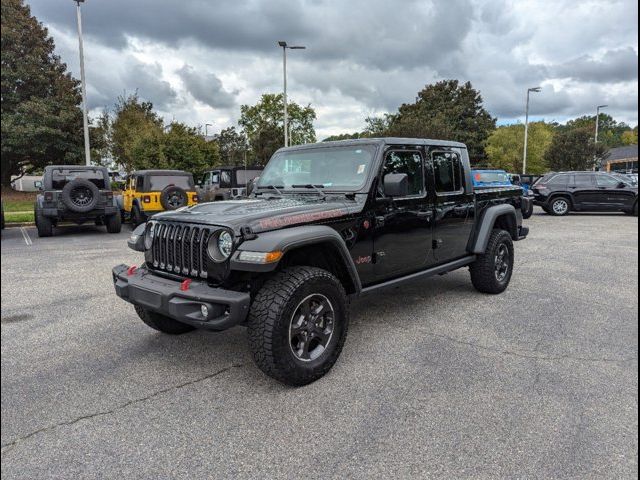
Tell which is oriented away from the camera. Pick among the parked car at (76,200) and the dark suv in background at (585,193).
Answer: the parked car

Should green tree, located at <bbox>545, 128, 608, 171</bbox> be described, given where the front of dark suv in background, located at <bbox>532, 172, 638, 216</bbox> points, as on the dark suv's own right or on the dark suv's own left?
on the dark suv's own left

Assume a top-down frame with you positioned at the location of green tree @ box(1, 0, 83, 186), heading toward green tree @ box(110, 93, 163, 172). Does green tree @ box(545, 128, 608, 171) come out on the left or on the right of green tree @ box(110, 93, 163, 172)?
right

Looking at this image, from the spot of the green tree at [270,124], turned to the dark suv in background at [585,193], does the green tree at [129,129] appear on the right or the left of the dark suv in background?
right

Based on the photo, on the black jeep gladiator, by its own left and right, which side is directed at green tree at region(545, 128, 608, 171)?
back

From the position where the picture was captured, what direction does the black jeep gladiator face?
facing the viewer and to the left of the viewer

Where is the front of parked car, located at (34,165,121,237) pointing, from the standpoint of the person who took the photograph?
facing away from the viewer

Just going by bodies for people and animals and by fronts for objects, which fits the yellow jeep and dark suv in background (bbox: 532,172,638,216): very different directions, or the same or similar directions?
very different directions

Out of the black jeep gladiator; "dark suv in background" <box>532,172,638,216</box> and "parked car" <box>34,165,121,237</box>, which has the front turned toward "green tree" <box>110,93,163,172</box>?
the parked car

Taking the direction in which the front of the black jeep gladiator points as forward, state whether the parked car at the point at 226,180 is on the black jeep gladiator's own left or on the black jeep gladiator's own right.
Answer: on the black jeep gladiator's own right

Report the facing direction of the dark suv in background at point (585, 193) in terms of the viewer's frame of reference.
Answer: facing to the right of the viewer
